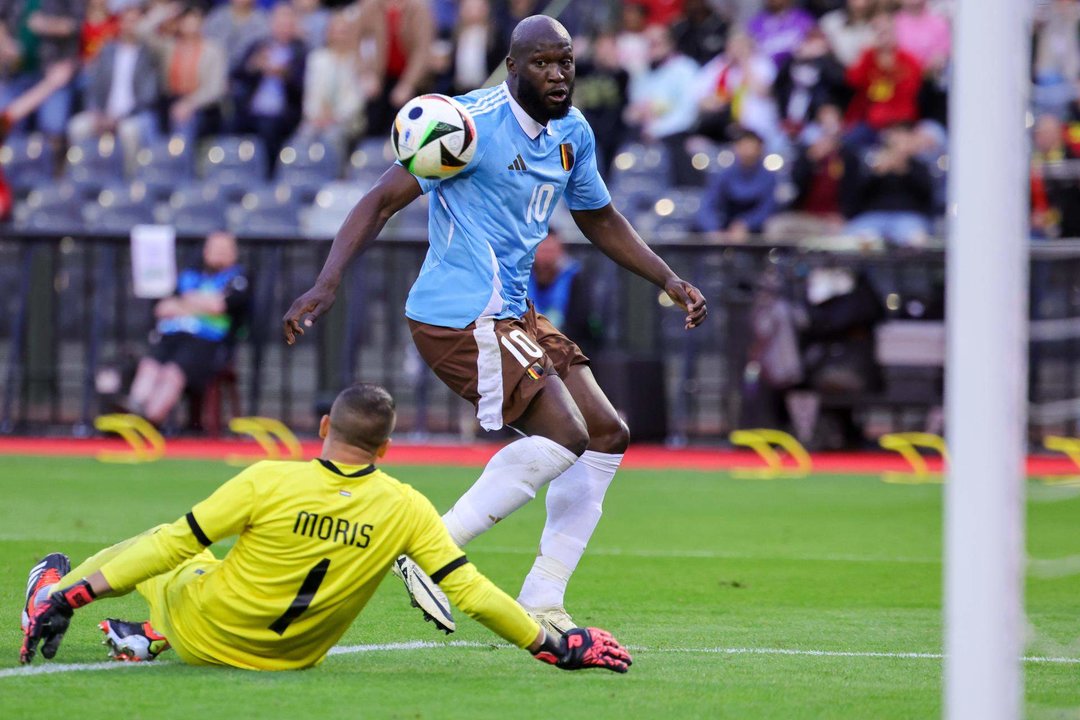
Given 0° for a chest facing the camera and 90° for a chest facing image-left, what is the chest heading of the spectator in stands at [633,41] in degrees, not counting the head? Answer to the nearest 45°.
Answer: approximately 0°

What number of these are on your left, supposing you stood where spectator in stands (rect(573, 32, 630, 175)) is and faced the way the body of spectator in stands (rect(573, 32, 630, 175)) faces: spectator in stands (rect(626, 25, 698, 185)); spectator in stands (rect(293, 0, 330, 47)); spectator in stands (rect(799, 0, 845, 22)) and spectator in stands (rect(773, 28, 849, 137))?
3

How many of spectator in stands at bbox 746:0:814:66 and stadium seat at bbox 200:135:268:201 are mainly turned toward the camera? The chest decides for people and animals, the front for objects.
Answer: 2

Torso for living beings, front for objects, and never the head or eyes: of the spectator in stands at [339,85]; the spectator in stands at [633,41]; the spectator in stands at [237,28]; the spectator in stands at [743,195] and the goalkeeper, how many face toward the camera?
4

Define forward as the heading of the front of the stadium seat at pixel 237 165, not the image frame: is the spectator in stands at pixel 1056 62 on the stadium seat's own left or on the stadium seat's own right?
on the stadium seat's own left

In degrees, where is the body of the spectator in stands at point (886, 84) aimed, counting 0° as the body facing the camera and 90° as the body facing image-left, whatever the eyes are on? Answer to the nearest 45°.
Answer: approximately 0°

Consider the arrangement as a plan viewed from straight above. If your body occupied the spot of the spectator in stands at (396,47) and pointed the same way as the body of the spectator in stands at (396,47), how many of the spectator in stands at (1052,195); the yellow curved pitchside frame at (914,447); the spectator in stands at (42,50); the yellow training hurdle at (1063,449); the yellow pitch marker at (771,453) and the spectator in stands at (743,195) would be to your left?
5

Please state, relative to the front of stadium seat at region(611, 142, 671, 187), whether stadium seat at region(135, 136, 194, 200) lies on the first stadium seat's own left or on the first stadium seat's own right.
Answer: on the first stadium seat's own right
